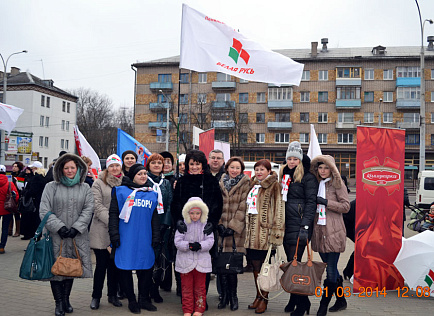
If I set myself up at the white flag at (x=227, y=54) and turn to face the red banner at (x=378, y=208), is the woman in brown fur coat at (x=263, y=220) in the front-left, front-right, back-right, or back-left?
front-right

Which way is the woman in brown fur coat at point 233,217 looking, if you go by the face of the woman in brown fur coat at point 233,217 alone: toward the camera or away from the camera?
toward the camera

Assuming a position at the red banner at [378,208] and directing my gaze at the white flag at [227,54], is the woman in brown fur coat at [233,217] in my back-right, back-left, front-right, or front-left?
front-left

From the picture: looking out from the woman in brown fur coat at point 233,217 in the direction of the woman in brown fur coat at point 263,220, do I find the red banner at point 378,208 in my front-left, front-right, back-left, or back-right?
front-left

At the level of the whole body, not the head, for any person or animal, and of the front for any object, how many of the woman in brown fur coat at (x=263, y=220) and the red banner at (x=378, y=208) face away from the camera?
0

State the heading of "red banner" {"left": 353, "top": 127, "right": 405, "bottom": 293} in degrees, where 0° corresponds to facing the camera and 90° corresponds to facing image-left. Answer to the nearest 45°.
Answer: approximately 0°

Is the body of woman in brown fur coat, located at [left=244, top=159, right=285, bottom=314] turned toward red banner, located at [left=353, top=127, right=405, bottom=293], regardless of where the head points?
no

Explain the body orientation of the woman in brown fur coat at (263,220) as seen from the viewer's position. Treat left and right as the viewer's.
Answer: facing the viewer and to the left of the viewer

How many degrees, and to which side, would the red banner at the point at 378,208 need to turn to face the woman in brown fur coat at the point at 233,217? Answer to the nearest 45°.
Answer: approximately 45° to its right

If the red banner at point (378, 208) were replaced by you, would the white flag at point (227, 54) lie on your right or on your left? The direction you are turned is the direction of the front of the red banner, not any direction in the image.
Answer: on your right

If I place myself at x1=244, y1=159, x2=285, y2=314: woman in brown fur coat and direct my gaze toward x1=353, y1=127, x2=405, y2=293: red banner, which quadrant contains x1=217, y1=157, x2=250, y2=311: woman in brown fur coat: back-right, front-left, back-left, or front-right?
back-left

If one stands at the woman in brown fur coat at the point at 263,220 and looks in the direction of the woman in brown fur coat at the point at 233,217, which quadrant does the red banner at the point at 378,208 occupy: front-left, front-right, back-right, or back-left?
back-right
